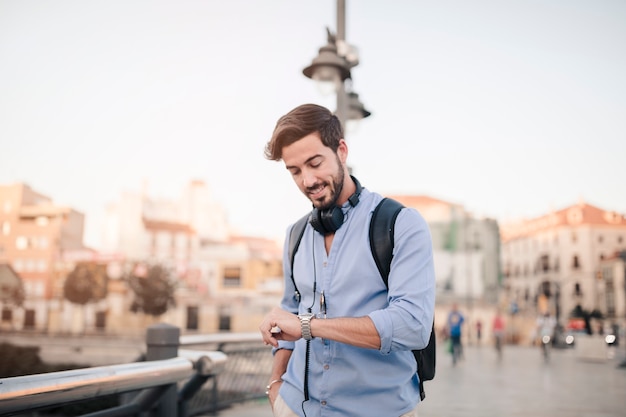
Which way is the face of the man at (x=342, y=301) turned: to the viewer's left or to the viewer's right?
to the viewer's left

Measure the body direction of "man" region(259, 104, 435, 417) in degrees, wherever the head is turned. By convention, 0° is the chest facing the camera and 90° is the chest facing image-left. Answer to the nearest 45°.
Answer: approximately 45°

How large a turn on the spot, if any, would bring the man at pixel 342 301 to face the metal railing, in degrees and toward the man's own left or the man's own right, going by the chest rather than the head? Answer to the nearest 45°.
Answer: approximately 90° to the man's own right

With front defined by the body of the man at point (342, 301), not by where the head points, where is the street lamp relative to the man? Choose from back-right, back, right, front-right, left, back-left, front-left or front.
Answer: back-right
